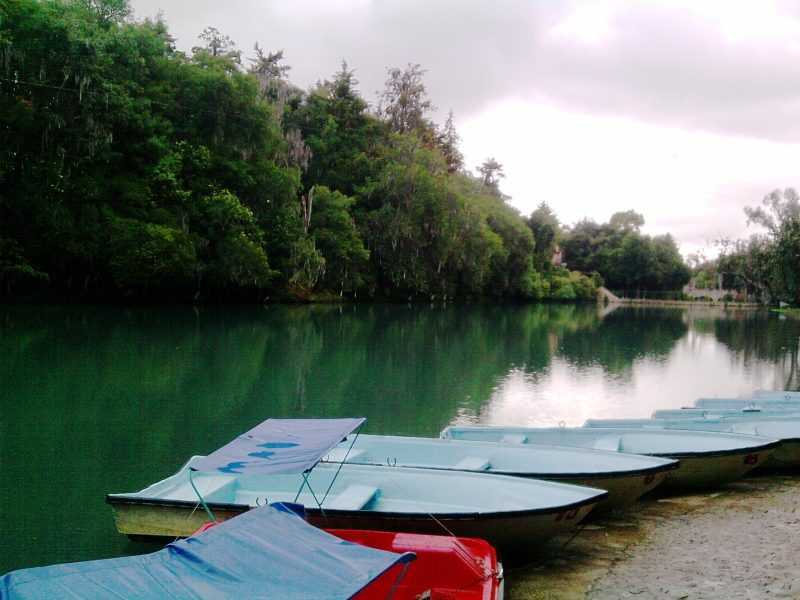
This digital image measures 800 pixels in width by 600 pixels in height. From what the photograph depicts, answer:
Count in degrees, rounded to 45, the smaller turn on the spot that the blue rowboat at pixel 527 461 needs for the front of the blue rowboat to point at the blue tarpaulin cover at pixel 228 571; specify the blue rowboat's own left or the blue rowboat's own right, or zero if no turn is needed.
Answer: approximately 90° to the blue rowboat's own right

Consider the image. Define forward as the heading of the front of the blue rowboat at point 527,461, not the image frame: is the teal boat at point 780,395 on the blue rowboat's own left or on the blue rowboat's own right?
on the blue rowboat's own left

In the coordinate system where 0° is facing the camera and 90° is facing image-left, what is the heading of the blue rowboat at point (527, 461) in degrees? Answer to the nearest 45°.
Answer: approximately 270°

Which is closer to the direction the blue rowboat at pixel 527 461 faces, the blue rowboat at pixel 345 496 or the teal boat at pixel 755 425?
the teal boat

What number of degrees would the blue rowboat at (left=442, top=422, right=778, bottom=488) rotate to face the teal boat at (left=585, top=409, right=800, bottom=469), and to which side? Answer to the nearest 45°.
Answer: approximately 45° to its left

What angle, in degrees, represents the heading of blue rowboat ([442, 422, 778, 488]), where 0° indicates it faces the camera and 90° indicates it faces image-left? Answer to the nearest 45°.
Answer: approximately 270°

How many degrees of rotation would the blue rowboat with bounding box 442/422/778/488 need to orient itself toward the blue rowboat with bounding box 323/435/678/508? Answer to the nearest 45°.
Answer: approximately 135° to its right

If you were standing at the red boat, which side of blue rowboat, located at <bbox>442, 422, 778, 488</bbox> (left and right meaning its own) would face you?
right

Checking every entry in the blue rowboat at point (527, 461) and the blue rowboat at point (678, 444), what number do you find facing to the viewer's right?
2

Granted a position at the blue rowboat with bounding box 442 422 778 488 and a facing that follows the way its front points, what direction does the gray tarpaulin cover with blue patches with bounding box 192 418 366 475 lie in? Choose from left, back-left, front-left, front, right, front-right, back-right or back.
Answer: back-right
